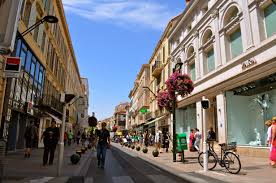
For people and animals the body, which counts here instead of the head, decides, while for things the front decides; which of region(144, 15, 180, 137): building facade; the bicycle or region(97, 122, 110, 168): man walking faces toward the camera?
the man walking

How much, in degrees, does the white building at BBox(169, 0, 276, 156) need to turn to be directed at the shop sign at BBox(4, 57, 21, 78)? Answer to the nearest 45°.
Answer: approximately 45° to its left

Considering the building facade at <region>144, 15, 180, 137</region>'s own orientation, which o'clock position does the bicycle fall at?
The bicycle is roughly at 9 o'clock from the building facade.

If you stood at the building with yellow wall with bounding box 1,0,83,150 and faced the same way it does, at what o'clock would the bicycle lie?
The bicycle is roughly at 2 o'clock from the building with yellow wall.

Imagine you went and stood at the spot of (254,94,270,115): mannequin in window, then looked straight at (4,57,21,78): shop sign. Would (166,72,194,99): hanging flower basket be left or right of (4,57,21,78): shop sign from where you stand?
right

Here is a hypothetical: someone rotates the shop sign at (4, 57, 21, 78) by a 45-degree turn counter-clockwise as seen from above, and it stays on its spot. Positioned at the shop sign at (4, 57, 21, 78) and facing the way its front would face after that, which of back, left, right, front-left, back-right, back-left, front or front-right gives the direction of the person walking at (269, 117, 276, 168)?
front-left

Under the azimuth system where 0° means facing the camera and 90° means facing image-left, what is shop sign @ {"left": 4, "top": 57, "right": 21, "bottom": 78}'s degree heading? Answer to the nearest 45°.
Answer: approximately 0°

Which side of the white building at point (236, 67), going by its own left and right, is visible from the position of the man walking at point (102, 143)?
front

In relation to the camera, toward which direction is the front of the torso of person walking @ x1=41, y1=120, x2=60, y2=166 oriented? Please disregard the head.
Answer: toward the camera

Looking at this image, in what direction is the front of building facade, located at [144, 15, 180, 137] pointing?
to the viewer's left

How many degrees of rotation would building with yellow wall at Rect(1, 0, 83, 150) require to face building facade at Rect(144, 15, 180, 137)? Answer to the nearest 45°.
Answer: approximately 45° to its left

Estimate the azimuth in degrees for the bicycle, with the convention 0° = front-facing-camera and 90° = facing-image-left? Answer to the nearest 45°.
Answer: approximately 135°

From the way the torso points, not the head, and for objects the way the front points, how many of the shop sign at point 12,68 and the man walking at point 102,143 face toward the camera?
2
